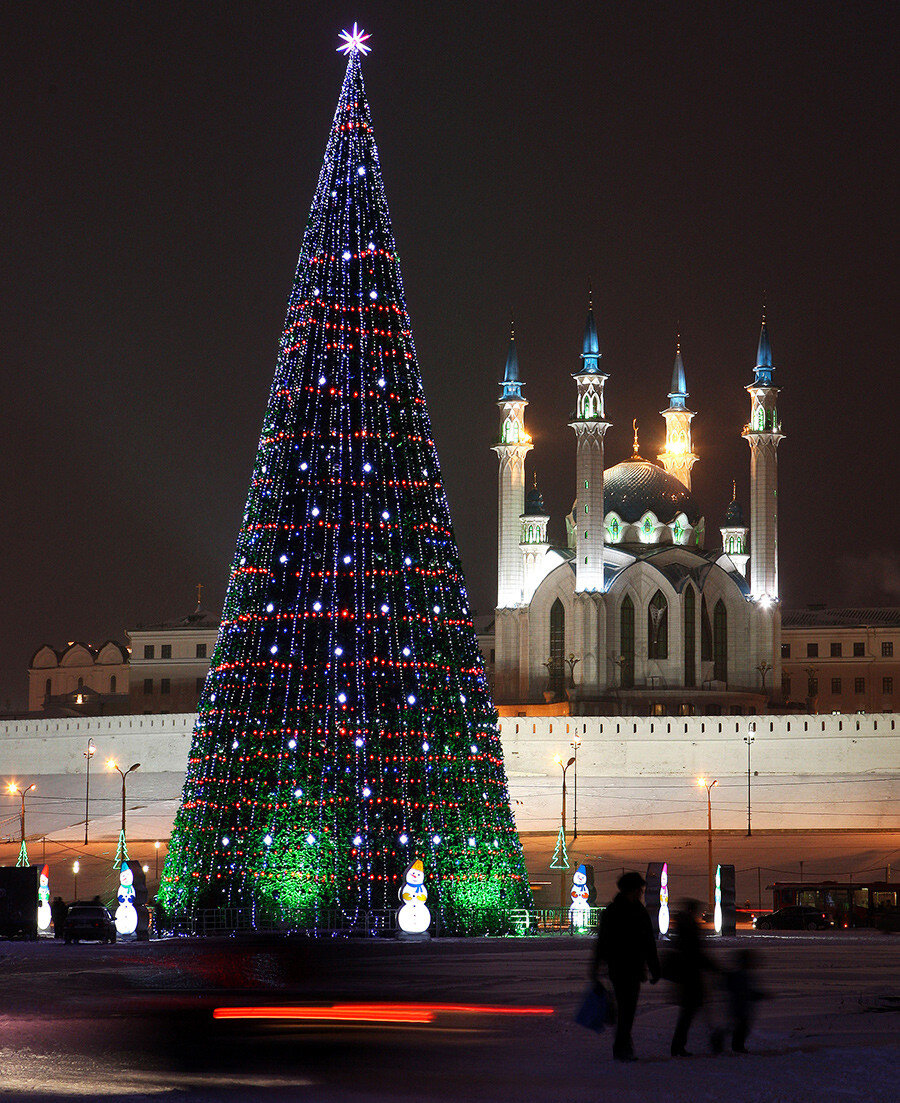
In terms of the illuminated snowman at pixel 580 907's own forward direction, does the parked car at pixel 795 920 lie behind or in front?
behind

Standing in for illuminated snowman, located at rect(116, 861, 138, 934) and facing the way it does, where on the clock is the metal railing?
The metal railing is roughly at 10 o'clock from the illuminated snowman.

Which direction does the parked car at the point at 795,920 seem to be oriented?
to the viewer's left

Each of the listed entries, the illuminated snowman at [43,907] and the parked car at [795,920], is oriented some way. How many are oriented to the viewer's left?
1

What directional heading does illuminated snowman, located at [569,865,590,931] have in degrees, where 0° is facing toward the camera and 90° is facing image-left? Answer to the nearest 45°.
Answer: approximately 0°

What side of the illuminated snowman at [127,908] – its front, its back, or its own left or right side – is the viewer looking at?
front

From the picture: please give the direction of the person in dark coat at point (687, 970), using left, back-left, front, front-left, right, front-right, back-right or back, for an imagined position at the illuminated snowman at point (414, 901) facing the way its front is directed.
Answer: front

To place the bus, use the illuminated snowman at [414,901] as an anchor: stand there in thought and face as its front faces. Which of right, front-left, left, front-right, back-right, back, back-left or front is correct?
back-left

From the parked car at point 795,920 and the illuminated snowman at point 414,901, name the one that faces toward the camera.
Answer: the illuminated snowman

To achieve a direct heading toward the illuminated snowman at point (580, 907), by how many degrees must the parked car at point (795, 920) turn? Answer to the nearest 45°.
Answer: approximately 45° to its left

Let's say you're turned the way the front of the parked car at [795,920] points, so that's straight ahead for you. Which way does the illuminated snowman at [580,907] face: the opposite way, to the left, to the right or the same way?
to the left

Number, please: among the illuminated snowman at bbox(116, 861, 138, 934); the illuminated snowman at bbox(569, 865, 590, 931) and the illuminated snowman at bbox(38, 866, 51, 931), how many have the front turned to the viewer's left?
0

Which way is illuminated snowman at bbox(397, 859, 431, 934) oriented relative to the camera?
toward the camera

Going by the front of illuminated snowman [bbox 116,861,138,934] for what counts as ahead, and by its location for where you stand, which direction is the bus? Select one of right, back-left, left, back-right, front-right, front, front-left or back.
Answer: back-left
